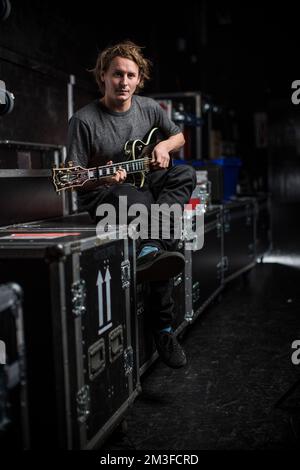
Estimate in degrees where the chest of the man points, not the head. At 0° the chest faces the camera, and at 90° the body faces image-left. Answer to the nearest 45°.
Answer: approximately 0°

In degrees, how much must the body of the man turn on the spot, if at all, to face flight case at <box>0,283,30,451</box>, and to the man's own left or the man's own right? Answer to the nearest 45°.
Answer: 0° — they already face it
